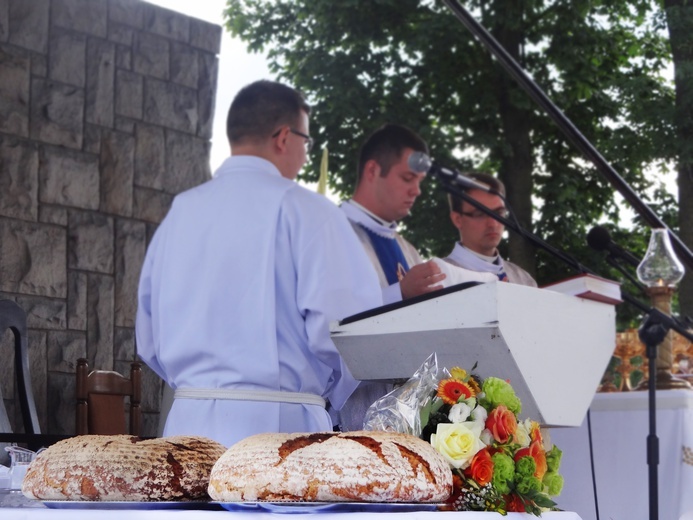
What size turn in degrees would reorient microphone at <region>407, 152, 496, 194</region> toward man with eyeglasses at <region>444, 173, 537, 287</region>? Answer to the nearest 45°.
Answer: approximately 90° to its right

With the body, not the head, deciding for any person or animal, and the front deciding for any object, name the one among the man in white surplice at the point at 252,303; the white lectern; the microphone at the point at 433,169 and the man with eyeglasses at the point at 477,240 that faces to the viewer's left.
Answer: the microphone

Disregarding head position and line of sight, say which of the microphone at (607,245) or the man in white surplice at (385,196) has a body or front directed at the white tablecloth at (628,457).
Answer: the man in white surplice

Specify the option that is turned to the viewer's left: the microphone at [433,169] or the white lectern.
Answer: the microphone

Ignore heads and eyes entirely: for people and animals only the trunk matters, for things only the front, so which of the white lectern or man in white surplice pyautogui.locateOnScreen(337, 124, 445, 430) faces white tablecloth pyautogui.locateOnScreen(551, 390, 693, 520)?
the man in white surplice

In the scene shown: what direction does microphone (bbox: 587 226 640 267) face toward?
to the viewer's left

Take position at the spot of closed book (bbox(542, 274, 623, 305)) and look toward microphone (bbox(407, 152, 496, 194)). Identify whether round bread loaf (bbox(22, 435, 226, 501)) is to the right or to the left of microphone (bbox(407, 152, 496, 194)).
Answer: left

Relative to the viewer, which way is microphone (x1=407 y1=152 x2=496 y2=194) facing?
to the viewer's left

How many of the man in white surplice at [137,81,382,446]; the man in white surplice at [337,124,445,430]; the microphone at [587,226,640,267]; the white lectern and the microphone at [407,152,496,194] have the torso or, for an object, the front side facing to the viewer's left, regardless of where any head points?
2

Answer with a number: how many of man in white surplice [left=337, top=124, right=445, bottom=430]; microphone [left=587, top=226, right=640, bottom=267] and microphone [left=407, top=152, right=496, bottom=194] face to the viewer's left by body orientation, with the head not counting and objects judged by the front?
2

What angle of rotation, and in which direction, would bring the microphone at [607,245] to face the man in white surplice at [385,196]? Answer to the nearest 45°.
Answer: approximately 45° to its right

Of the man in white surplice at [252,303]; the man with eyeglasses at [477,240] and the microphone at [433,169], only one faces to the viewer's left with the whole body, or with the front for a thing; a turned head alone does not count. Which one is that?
the microphone

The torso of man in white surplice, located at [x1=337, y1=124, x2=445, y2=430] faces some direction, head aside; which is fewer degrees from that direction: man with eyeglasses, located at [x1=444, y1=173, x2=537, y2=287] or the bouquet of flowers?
the bouquet of flowers

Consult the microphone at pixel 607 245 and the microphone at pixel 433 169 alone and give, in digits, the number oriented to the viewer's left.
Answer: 2

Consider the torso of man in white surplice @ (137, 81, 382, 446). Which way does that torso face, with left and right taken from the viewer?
facing away from the viewer and to the right of the viewer
